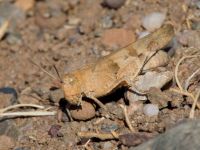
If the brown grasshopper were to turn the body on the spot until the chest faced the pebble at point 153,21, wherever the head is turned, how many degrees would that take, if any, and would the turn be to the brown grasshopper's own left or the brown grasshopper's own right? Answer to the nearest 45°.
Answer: approximately 135° to the brown grasshopper's own right

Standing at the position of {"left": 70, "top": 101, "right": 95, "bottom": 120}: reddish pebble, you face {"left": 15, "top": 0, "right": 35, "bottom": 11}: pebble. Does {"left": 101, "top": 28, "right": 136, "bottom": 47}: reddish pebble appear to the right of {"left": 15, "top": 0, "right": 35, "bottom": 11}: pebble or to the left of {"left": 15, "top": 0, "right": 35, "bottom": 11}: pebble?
right

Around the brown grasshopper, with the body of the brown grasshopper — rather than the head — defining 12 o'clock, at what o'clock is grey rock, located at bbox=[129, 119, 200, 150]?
The grey rock is roughly at 8 o'clock from the brown grasshopper.

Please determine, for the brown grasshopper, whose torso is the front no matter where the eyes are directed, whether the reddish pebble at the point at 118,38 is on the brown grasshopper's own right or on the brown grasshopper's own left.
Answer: on the brown grasshopper's own right

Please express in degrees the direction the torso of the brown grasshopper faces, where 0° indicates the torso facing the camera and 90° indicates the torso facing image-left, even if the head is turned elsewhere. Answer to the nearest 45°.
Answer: approximately 90°

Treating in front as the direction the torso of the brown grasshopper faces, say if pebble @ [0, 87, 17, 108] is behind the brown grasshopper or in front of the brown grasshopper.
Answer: in front

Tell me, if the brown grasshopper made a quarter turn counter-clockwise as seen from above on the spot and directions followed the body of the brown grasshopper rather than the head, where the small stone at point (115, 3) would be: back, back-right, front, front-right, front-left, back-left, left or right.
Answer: back

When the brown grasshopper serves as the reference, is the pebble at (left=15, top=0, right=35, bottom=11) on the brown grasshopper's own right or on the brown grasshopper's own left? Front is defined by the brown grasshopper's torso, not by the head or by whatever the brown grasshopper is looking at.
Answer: on the brown grasshopper's own right

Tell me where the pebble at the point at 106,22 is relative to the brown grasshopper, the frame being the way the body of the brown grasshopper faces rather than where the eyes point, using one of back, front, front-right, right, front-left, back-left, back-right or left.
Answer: right
